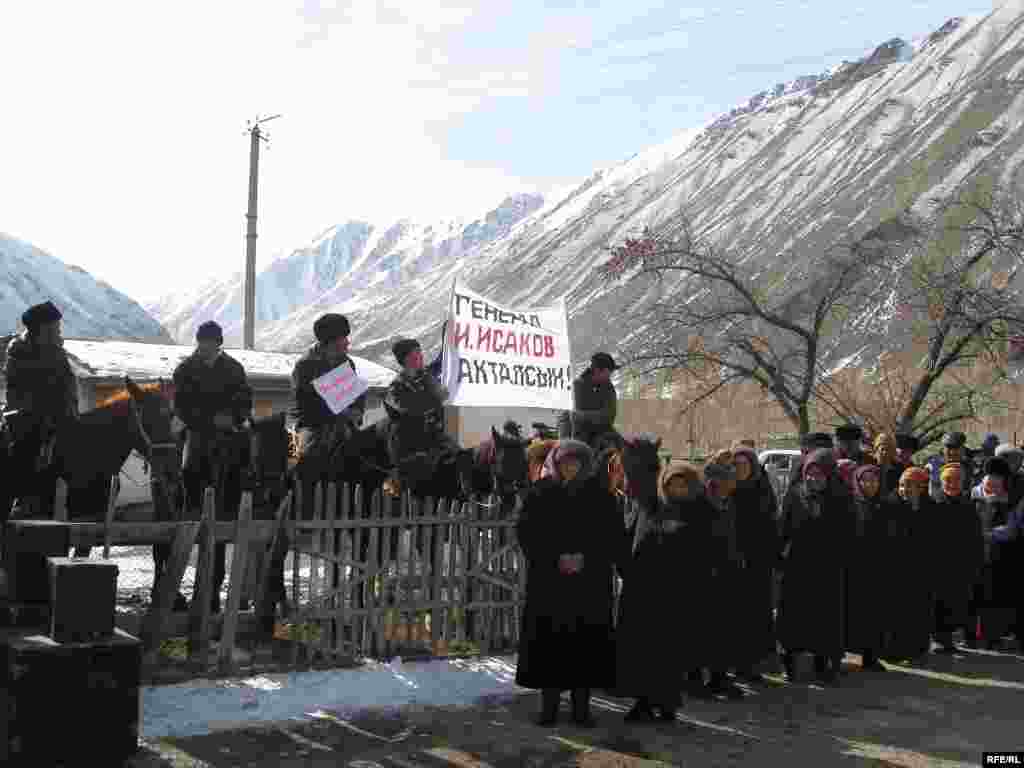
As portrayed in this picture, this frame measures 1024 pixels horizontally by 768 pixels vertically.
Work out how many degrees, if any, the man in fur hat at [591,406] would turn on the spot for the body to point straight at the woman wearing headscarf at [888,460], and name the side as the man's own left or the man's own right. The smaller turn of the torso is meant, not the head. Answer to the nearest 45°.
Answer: approximately 90° to the man's own left

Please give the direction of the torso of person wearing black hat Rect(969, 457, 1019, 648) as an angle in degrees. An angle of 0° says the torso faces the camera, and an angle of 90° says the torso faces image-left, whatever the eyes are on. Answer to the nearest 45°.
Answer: approximately 45°

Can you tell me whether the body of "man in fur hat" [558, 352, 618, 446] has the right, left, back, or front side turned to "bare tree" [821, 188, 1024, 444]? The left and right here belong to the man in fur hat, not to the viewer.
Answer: left

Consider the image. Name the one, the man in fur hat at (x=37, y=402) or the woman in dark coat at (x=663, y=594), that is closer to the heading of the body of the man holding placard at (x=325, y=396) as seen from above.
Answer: the woman in dark coat

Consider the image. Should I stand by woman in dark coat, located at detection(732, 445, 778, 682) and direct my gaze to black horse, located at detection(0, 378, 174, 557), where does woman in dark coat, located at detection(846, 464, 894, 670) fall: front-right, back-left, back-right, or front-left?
back-right

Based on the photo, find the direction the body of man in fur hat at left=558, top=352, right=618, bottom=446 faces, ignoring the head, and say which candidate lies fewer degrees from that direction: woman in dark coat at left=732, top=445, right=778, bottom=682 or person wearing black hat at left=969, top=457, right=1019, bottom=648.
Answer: the woman in dark coat

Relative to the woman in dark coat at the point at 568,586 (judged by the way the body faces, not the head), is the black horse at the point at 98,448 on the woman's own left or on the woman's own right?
on the woman's own right

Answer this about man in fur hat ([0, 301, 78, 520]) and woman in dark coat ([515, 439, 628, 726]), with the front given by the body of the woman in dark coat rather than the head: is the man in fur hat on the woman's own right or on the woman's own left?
on the woman's own right

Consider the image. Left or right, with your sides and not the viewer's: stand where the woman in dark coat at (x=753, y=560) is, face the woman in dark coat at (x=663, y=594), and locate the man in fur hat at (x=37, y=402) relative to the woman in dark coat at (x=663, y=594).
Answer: right

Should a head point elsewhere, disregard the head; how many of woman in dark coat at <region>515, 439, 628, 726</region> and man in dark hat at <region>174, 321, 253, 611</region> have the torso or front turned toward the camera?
2
